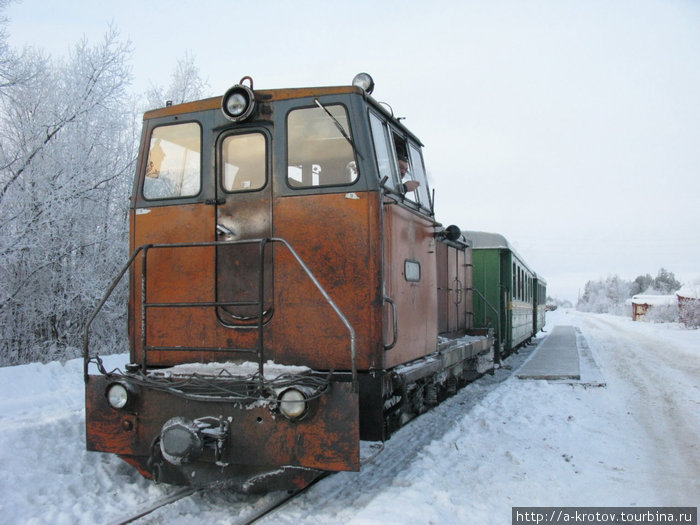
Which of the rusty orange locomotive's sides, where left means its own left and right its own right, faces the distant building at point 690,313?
back

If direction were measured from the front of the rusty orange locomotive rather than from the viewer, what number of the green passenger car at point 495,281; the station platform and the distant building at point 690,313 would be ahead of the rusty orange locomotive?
0

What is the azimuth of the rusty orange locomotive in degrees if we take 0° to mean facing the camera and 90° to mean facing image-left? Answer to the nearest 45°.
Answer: approximately 45°

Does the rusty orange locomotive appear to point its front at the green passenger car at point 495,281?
no

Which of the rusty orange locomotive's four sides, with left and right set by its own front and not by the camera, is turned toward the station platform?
back
